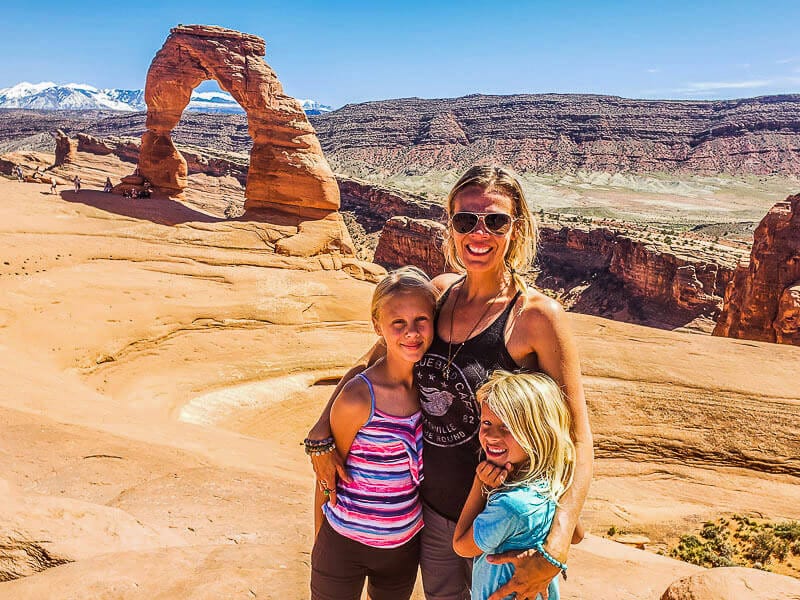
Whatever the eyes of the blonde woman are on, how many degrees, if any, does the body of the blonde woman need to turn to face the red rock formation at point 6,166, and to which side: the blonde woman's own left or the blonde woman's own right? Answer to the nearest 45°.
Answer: approximately 90° to the blonde woman's own right

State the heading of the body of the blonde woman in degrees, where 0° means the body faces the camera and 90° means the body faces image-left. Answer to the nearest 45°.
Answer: approximately 45°

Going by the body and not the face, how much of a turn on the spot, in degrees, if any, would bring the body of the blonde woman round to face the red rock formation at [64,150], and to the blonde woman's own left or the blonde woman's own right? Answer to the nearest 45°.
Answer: approximately 90° to the blonde woman's own right
